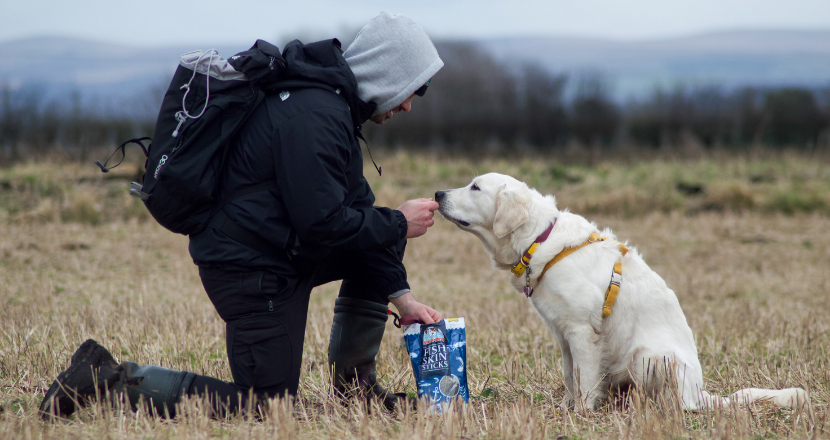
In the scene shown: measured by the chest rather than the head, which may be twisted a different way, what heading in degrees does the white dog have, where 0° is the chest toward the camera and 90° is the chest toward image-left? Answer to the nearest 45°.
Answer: approximately 90°
